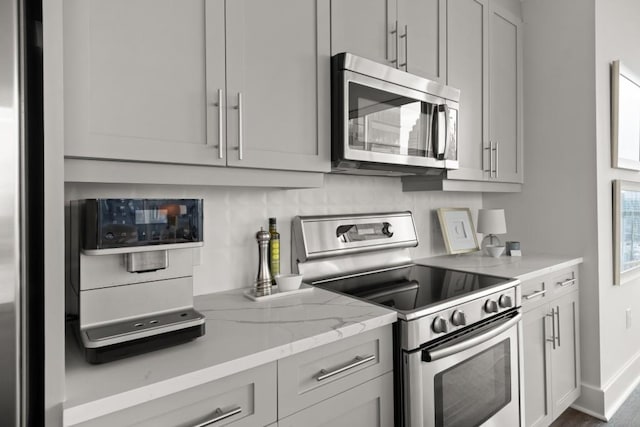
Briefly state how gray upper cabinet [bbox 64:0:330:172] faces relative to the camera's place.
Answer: facing the viewer and to the right of the viewer

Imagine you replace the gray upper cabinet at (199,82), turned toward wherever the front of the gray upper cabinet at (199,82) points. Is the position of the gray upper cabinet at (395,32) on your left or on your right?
on your left

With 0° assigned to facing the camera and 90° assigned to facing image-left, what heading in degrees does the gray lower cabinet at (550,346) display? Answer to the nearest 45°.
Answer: approximately 315°

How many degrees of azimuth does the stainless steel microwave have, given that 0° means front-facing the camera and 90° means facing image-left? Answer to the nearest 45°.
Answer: approximately 315°

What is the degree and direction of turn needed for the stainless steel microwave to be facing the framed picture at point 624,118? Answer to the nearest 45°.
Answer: approximately 90° to its left
